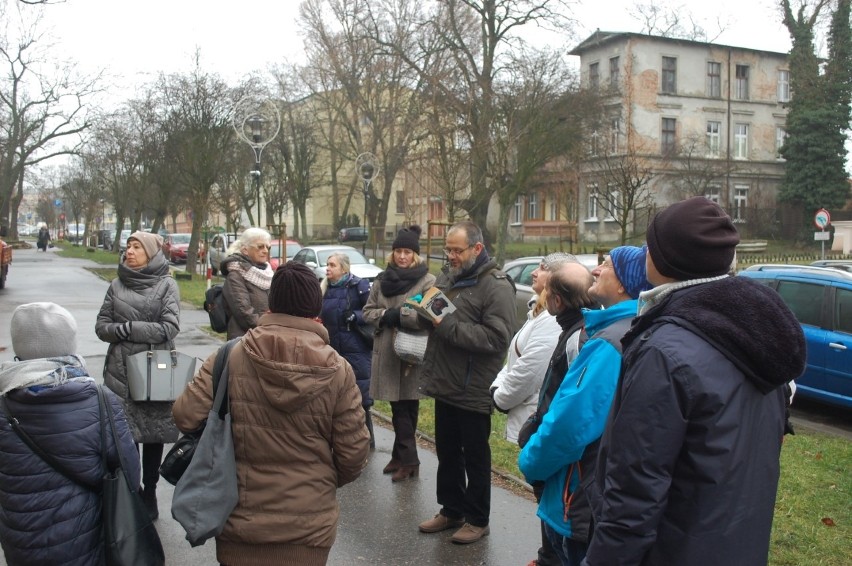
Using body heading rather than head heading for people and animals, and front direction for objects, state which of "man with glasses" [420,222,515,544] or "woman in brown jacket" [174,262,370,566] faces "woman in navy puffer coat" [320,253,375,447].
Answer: the woman in brown jacket

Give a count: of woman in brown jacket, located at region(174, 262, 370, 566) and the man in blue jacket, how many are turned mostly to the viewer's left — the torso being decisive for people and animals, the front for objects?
1

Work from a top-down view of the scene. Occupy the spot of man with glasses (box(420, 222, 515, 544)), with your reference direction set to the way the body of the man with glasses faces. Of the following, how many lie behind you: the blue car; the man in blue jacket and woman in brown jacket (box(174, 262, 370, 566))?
1

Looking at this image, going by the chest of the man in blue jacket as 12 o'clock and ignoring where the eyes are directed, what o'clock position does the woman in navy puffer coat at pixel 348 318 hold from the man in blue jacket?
The woman in navy puffer coat is roughly at 2 o'clock from the man in blue jacket.

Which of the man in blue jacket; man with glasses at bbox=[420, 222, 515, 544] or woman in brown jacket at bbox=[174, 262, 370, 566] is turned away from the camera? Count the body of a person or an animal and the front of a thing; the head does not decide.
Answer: the woman in brown jacket

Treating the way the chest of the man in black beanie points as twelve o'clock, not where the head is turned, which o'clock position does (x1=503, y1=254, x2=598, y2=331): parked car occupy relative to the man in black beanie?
The parked car is roughly at 1 o'clock from the man in black beanie.

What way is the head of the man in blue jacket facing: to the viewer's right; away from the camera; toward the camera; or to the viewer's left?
to the viewer's left

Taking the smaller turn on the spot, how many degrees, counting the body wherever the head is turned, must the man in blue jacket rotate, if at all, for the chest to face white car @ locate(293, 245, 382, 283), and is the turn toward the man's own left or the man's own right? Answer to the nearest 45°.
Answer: approximately 90° to the man's own right

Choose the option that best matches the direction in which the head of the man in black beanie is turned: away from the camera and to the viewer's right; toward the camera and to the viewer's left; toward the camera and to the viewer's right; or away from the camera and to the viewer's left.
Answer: away from the camera and to the viewer's left

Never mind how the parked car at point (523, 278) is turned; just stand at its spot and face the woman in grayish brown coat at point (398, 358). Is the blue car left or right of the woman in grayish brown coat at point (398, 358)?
left

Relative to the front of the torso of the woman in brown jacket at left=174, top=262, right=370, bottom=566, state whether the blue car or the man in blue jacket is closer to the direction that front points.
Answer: the blue car

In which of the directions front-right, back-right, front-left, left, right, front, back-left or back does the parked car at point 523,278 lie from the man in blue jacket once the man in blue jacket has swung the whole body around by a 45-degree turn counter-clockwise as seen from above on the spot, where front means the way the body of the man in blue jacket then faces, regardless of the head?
back-right

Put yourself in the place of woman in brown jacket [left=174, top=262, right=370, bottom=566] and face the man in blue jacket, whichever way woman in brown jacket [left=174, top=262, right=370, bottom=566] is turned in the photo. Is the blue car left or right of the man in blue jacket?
left

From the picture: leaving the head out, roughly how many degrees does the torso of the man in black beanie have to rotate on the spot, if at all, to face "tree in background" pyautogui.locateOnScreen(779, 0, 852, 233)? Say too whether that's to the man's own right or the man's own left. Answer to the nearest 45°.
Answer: approximately 45° to the man's own right

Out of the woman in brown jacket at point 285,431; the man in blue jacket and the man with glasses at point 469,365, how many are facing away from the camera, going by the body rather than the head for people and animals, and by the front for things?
1
